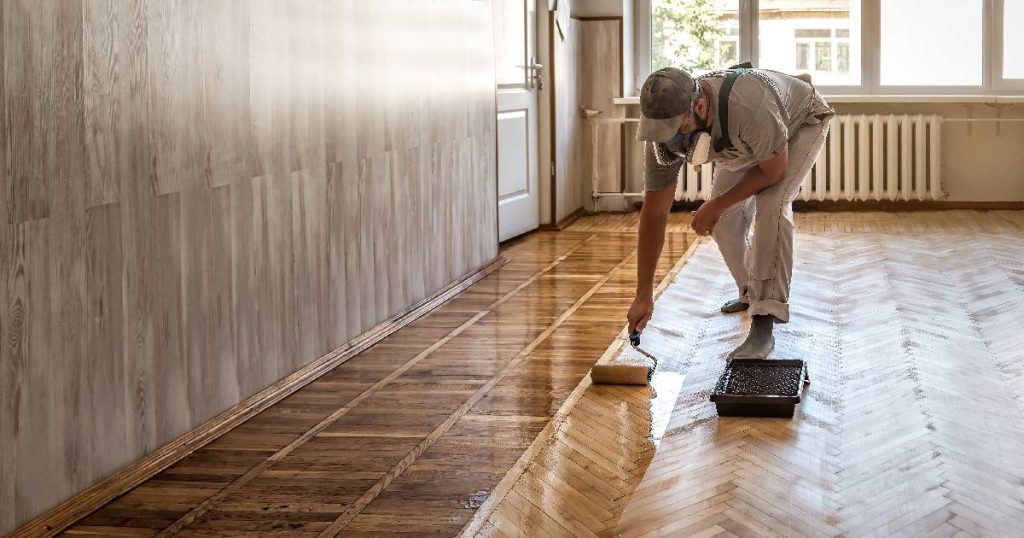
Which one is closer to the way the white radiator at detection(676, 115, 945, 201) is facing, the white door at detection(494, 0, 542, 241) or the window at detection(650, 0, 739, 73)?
the white door

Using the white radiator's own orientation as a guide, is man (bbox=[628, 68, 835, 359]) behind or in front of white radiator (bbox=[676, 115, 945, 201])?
in front

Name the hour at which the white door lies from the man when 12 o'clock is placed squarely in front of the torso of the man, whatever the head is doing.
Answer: The white door is roughly at 4 o'clock from the man.

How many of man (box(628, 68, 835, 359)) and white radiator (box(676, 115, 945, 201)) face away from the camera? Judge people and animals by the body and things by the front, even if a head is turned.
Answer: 0

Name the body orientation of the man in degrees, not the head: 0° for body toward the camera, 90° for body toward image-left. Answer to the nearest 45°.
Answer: approximately 45°

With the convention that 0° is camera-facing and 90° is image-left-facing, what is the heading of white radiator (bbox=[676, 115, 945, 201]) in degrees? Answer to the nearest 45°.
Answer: approximately 0°

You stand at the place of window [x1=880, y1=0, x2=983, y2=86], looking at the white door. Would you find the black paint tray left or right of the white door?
left

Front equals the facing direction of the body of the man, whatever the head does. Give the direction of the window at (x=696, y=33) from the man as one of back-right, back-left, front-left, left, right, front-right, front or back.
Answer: back-right

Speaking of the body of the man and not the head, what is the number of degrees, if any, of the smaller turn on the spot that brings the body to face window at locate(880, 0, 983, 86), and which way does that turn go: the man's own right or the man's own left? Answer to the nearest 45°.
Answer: approximately 135° to the man's own right

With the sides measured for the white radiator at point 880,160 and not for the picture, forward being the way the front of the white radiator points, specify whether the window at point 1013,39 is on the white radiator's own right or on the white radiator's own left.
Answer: on the white radiator's own left
